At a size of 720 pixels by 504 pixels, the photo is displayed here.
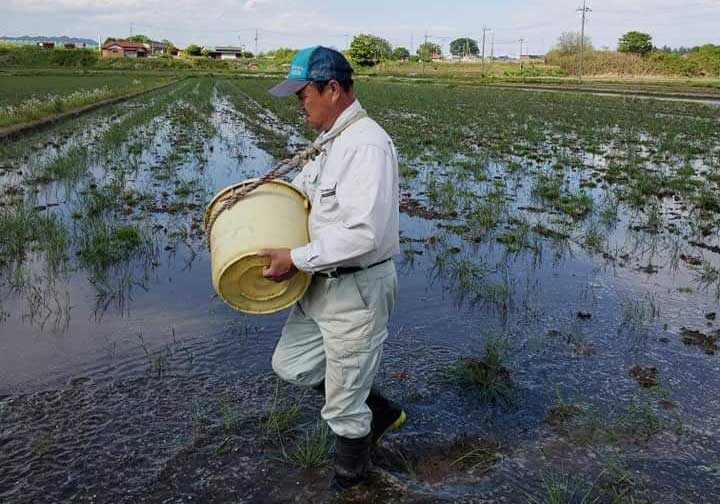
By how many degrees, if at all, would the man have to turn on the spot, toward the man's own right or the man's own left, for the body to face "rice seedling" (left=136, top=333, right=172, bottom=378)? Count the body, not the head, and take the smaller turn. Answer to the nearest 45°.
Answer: approximately 45° to the man's own right

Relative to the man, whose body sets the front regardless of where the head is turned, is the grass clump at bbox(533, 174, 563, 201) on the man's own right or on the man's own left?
on the man's own right

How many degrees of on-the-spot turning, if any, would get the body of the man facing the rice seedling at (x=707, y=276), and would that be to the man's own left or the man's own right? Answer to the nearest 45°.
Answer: approximately 135° to the man's own right

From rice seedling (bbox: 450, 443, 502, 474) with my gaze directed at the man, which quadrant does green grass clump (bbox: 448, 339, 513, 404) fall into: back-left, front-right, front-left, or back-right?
back-right

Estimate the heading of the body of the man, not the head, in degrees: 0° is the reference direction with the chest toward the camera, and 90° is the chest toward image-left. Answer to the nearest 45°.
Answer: approximately 90°

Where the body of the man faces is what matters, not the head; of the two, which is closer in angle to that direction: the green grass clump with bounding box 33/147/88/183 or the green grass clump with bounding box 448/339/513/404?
the green grass clump with bounding box 33/147/88/183

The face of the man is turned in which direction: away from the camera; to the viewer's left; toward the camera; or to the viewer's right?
to the viewer's left

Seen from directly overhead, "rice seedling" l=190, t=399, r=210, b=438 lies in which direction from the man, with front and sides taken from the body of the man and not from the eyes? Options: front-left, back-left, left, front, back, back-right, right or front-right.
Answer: front-right

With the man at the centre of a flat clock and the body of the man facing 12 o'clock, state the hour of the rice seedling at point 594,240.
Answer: The rice seedling is roughly at 4 o'clock from the man.

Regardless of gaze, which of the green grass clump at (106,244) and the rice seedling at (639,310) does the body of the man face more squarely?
the green grass clump
